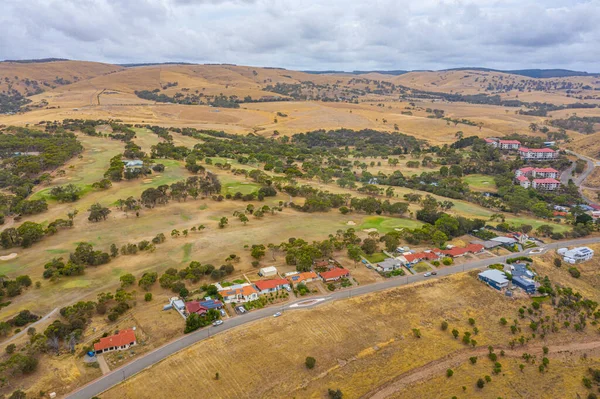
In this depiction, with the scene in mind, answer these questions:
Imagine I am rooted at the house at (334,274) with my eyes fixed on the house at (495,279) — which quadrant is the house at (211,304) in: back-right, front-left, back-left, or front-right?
back-right

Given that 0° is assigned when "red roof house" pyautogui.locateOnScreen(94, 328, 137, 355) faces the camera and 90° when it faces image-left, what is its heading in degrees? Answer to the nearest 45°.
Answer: approximately 315°

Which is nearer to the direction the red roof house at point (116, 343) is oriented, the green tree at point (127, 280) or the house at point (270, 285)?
the house

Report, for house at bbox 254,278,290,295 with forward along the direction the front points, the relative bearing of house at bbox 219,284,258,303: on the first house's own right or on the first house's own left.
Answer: on the first house's own right

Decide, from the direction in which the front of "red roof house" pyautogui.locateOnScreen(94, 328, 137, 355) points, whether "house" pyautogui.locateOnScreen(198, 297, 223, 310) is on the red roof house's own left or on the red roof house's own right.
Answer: on the red roof house's own left

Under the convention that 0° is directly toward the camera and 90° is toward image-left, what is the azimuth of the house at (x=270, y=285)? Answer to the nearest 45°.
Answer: approximately 315°
